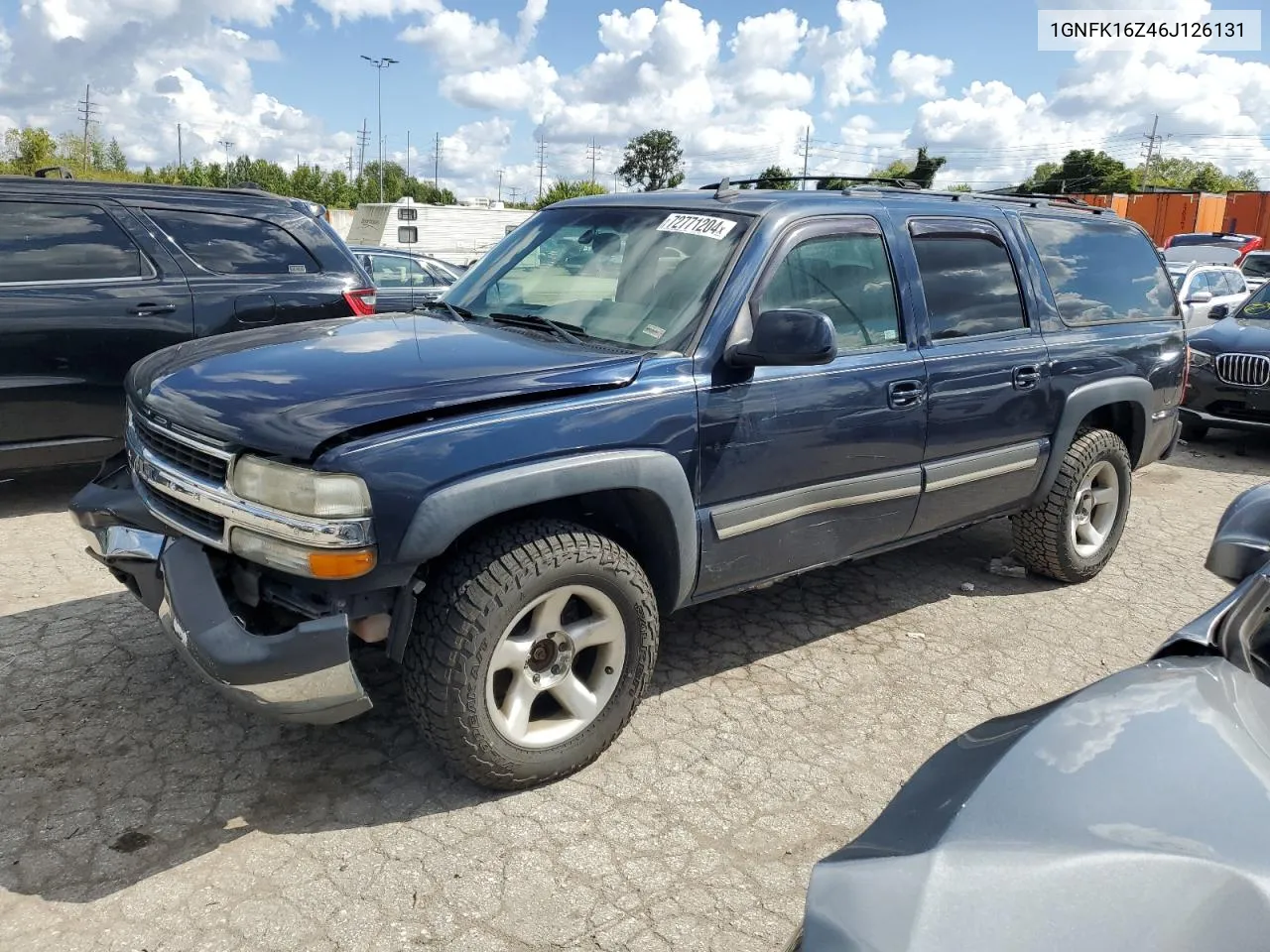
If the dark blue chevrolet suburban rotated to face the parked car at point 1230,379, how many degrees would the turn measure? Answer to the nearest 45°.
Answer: approximately 180°

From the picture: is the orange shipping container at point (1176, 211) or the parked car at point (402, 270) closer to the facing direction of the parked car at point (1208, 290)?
the parked car

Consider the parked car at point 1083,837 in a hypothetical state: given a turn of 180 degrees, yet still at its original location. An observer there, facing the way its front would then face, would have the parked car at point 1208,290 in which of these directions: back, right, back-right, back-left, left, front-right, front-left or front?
front-left

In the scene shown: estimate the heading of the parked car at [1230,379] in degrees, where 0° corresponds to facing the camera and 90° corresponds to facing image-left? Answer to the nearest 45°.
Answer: approximately 45°

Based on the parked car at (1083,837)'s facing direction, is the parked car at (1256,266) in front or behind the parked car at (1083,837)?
behind

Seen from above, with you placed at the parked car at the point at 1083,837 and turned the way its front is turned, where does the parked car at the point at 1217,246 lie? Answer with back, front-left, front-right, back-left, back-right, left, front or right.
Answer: back-right

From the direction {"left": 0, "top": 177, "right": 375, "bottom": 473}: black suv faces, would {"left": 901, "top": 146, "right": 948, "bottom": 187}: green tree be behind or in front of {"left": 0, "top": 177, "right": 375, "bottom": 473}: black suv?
behind

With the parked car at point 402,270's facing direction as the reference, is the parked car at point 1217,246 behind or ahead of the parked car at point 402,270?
behind

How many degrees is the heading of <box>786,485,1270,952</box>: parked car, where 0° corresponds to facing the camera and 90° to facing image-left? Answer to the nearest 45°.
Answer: approximately 45°

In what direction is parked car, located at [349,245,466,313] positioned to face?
to the viewer's left

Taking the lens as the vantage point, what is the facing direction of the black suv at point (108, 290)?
facing to the left of the viewer
